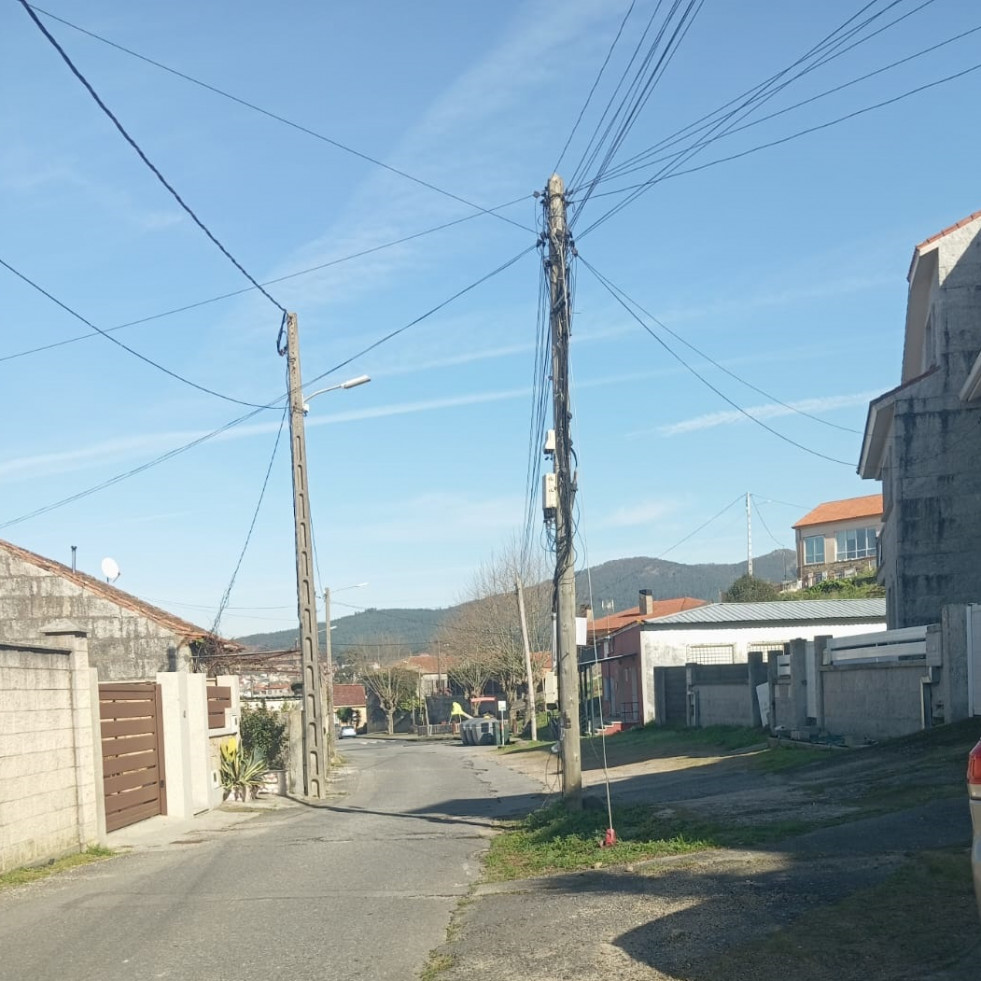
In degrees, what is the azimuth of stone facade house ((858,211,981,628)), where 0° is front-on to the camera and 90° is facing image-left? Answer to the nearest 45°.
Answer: approximately 90°

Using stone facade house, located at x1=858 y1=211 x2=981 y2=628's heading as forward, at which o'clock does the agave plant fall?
The agave plant is roughly at 11 o'clock from the stone facade house.

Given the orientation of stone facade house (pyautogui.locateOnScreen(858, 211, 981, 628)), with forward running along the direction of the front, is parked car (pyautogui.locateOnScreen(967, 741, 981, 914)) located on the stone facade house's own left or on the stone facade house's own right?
on the stone facade house's own left

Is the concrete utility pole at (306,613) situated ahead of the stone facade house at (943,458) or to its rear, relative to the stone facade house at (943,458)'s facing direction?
ahead

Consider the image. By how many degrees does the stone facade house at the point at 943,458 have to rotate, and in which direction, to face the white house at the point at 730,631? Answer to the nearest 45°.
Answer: approximately 90° to its right

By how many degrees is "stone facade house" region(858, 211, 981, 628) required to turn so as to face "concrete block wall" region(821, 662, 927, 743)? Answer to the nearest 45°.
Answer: approximately 90° to its left

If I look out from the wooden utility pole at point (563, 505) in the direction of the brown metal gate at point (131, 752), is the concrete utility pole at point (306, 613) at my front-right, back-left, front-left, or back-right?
front-right

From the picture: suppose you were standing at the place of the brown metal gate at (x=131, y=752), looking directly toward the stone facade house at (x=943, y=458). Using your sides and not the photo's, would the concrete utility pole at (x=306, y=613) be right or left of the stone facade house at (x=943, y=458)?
left

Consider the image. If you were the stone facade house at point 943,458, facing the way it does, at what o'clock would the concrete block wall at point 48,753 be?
The concrete block wall is roughly at 10 o'clock from the stone facade house.

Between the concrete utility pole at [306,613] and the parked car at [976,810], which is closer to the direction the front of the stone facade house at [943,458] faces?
the concrete utility pole

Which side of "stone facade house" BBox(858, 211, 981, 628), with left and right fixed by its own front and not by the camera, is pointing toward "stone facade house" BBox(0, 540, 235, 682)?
front
